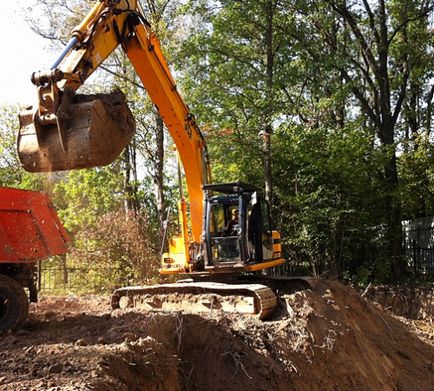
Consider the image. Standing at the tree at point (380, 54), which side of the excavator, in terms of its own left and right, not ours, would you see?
back

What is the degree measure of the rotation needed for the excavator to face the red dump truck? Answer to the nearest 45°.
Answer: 0° — it already faces it

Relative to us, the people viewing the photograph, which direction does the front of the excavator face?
facing the viewer and to the left of the viewer

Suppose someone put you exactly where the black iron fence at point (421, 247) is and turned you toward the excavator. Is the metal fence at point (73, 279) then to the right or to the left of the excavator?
right

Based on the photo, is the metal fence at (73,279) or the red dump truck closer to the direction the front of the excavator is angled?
the red dump truck

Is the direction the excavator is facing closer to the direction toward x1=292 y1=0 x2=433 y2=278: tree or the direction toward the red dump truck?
the red dump truck

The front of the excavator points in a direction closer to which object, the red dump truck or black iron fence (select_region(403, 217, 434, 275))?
the red dump truck

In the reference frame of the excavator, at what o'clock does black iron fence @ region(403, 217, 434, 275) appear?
The black iron fence is roughly at 6 o'clock from the excavator.
